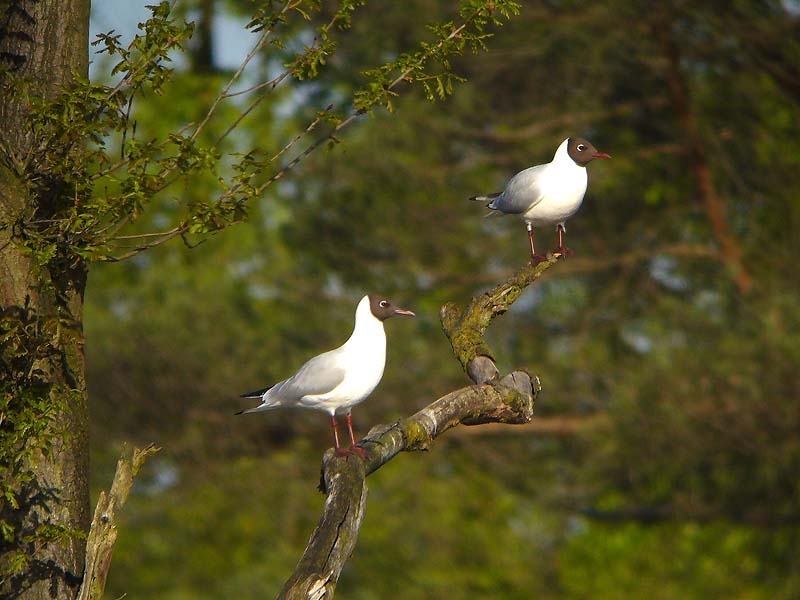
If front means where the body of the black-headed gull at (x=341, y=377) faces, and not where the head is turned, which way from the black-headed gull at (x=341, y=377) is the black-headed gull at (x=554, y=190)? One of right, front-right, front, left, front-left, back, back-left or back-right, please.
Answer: front-left

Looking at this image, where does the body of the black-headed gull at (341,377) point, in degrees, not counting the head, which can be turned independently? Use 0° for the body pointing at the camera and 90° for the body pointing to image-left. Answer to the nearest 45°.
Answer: approximately 270°

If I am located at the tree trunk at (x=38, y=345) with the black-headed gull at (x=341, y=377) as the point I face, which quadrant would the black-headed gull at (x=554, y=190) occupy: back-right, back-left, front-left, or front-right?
front-left

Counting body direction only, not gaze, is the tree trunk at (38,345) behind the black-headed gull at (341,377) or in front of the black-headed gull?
behind

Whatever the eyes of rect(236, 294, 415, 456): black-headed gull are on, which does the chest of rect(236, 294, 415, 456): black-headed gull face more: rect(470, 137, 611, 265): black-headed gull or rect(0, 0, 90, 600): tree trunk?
the black-headed gull
